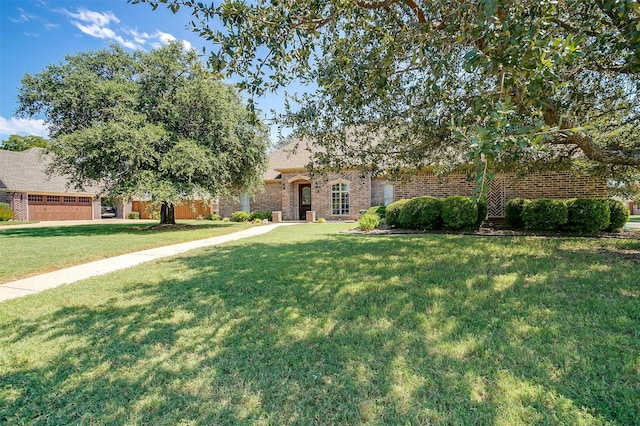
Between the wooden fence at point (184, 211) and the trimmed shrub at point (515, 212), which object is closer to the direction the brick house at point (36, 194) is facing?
the trimmed shrub

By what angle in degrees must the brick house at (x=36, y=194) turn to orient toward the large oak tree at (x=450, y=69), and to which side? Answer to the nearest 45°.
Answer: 0° — it already faces it

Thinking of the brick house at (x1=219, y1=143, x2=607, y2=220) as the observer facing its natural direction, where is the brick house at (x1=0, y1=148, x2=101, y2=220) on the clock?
the brick house at (x1=0, y1=148, x2=101, y2=220) is roughly at 3 o'clock from the brick house at (x1=219, y1=143, x2=607, y2=220).

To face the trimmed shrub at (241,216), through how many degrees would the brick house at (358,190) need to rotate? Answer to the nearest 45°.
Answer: approximately 90° to its right

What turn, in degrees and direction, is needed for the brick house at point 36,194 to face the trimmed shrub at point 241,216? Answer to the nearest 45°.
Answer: approximately 45° to its left

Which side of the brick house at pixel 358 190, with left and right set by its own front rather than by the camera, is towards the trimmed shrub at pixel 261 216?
right

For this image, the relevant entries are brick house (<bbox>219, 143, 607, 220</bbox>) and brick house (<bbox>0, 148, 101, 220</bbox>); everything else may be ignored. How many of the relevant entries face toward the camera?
2

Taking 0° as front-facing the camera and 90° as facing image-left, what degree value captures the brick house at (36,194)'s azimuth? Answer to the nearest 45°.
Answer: approximately 0°

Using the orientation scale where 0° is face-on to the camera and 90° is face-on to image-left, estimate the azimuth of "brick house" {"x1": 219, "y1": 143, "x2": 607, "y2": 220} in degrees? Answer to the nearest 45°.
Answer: approximately 0°

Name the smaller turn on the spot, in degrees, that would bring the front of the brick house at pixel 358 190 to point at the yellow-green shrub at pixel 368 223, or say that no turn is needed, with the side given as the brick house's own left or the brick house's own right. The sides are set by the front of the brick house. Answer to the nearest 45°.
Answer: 0° — it already faces it
